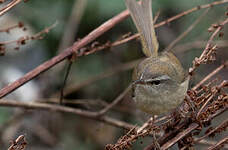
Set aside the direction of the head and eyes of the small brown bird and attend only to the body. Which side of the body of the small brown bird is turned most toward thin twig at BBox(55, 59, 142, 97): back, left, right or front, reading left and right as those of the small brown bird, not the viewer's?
right

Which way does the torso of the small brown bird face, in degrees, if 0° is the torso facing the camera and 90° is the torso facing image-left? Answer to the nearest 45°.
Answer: approximately 45°
